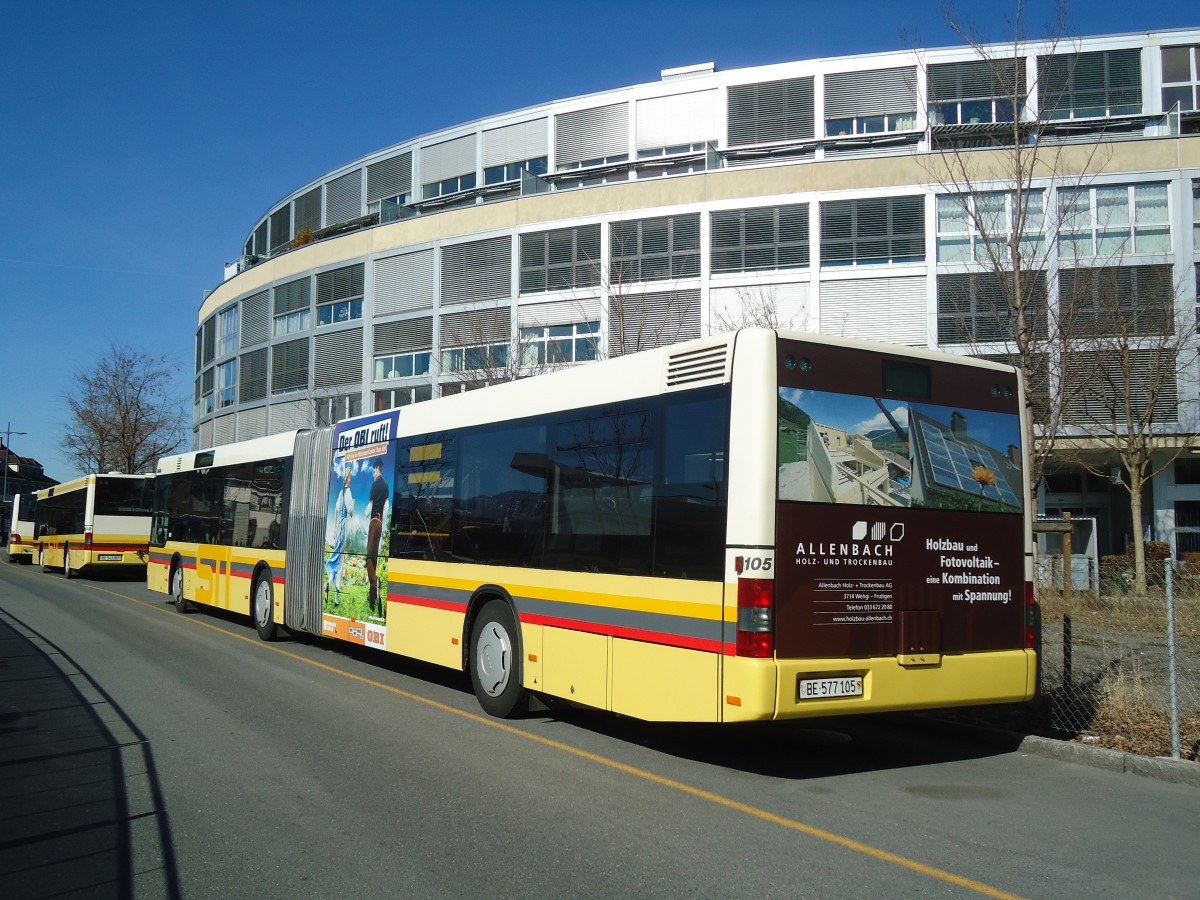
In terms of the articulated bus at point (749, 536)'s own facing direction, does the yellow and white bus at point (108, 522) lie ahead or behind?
ahead

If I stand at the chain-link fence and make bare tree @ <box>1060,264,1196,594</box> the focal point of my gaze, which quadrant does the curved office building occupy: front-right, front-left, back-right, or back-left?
front-left

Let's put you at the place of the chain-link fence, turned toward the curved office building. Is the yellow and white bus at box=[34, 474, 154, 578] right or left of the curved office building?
left

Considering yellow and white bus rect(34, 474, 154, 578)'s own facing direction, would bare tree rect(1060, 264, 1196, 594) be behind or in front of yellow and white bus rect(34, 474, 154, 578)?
behind

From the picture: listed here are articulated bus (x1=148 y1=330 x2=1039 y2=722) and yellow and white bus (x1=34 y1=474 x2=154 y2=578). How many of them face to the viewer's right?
0

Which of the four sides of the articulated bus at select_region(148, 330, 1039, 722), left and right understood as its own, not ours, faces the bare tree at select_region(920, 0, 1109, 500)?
right

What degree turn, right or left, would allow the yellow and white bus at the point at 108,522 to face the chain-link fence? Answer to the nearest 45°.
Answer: approximately 135° to its left

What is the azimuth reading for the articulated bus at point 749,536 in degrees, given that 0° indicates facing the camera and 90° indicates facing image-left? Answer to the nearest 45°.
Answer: approximately 135°

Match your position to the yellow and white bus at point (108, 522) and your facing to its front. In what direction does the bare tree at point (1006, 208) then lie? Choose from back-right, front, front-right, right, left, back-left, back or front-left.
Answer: back

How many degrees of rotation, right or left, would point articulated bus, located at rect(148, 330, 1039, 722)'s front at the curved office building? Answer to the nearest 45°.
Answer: approximately 45° to its right

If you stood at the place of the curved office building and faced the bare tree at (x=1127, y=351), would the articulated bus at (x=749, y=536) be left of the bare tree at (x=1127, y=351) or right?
right

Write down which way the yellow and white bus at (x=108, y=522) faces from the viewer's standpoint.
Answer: facing away from the viewer and to the left of the viewer

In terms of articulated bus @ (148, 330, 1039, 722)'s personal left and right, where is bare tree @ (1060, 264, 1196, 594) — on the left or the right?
on its right
